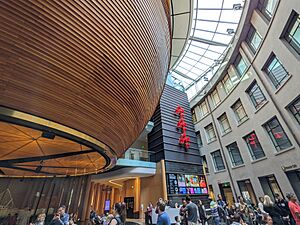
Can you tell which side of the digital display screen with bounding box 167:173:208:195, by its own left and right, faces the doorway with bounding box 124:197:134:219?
right

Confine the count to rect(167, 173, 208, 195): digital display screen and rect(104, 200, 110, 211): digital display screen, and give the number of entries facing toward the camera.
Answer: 2

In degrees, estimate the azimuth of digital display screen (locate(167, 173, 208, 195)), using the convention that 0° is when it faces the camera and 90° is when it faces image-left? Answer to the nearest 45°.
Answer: approximately 0°

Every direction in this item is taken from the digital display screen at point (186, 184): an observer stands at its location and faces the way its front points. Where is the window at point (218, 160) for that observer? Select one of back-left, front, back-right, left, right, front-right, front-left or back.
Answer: back-left

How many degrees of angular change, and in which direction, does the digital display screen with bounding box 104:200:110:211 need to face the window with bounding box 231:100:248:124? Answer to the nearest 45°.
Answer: approximately 45° to its left

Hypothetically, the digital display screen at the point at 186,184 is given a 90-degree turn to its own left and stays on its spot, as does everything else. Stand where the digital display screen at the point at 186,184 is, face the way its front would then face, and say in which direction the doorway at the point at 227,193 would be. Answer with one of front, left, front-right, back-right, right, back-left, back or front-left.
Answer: front-left

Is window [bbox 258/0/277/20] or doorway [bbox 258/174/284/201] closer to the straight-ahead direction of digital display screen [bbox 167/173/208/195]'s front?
the window
